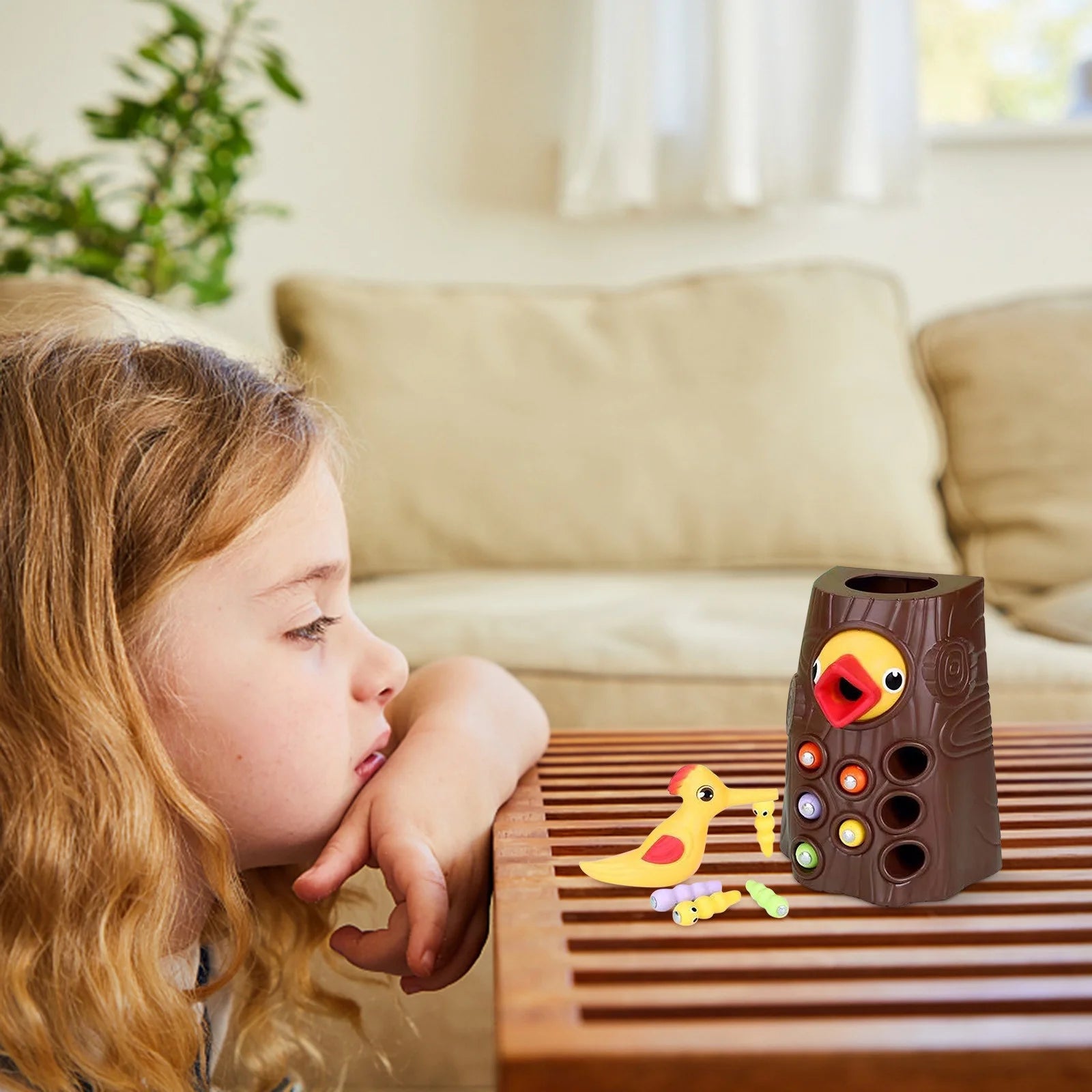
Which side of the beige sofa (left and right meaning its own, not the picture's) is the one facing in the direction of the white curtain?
back

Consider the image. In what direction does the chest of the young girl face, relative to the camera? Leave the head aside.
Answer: to the viewer's right

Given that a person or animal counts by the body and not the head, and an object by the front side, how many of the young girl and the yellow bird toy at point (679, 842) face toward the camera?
0

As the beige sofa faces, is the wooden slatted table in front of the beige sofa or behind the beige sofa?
in front

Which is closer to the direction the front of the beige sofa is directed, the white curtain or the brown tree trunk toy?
the brown tree trunk toy

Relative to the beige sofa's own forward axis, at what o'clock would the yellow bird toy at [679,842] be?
The yellow bird toy is roughly at 12 o'clock from the beige sofa.

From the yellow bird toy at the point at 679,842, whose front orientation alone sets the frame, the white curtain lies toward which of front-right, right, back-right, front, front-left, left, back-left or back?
left

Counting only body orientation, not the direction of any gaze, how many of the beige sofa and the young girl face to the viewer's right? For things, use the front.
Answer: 1

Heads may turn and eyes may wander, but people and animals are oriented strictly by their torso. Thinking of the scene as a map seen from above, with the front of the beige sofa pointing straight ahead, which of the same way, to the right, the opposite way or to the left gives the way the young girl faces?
to the left

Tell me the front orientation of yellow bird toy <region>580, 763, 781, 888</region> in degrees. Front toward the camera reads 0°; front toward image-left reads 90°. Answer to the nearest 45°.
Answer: approximately 270°

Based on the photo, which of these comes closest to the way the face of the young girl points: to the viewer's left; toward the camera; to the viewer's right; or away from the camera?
to the viewer's right
